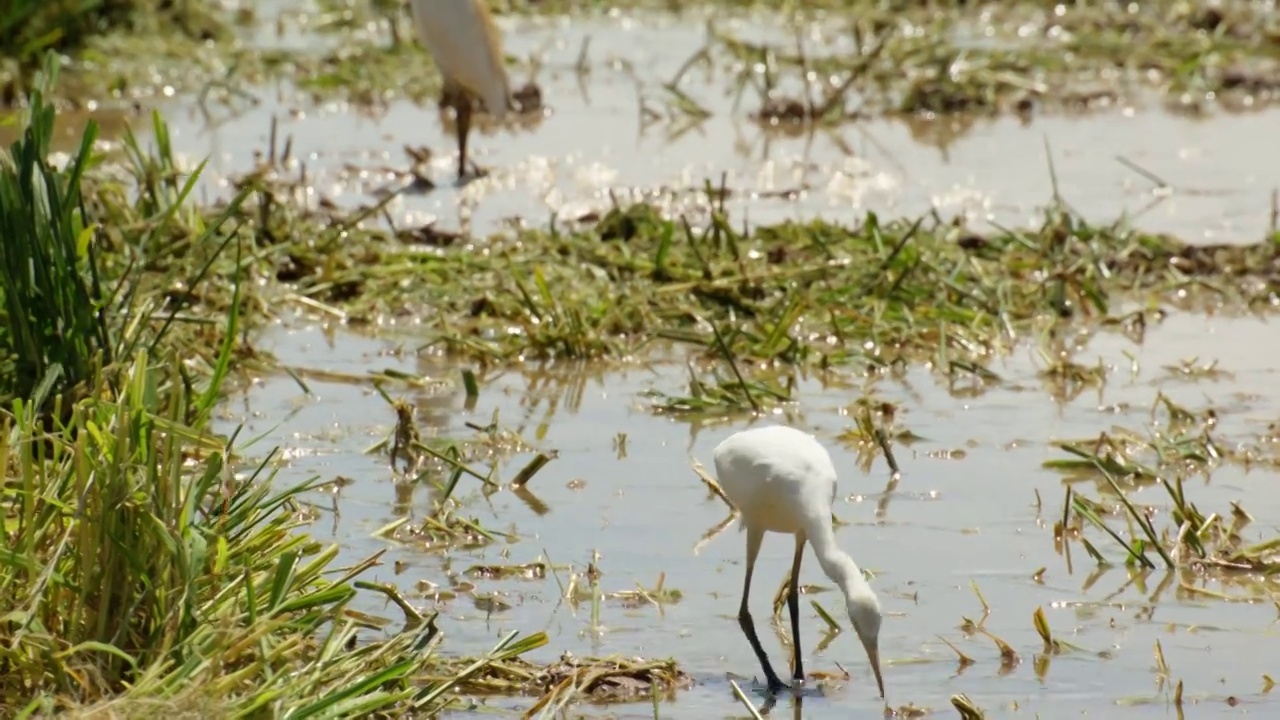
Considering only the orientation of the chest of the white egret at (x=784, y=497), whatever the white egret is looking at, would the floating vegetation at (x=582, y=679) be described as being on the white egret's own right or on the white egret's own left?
on the white egret's own right

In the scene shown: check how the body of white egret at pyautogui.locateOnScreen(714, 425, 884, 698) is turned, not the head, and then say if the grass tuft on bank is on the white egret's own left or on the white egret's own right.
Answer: on the white egret's own right

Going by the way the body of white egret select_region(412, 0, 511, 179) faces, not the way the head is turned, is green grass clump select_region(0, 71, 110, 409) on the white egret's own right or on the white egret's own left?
on the white egret's own left

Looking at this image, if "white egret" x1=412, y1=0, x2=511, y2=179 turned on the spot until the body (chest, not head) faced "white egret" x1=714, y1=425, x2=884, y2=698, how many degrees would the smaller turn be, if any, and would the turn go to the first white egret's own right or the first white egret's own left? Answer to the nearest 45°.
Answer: approximately 90° to the first white egret's own left

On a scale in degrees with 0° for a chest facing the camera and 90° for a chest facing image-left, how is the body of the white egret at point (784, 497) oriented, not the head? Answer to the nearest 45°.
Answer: approximately 315°

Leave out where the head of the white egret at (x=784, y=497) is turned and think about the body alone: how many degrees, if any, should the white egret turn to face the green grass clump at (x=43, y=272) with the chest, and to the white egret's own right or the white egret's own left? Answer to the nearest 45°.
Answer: approximately 135° to the white egret's own right

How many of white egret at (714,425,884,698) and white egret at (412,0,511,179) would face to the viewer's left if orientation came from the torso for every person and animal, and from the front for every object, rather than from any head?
1

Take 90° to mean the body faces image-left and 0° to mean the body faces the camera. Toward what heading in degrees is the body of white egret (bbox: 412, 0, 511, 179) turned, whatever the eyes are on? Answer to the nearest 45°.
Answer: approximately 90°

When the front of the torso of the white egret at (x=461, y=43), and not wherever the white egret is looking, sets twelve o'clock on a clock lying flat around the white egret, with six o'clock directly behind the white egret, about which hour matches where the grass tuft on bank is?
The grass tuft on bank is roughly at 9 o'clock from the white egret.

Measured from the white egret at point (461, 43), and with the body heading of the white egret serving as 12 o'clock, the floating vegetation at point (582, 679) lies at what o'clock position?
The floating vegetation is roughly at 9 o'clock from the white egret.

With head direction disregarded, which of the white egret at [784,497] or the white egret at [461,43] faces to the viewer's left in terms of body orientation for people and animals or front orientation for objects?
the white egret at [461,43]
